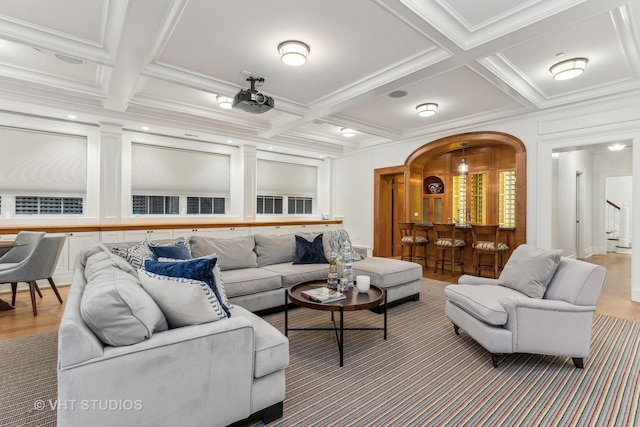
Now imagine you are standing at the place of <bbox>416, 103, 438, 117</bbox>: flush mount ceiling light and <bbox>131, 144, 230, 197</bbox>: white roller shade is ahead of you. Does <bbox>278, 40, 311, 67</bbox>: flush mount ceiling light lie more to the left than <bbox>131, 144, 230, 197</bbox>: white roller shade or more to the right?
left

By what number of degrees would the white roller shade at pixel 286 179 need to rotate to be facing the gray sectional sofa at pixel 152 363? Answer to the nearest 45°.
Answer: approximately 45° to its right

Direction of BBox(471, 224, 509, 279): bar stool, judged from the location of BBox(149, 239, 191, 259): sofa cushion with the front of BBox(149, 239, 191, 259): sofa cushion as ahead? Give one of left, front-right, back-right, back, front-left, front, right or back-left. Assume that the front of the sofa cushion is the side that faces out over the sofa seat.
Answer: left

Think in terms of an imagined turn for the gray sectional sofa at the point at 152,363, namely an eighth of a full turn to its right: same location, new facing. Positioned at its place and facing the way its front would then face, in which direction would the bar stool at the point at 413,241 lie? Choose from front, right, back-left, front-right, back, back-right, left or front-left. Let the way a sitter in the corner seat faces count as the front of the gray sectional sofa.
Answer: back-left

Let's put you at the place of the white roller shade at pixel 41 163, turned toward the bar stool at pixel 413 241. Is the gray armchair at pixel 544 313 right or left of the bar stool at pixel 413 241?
right

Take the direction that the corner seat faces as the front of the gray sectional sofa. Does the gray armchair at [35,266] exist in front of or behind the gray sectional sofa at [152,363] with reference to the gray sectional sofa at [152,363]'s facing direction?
behind

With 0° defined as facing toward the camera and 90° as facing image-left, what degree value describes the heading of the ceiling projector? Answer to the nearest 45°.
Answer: approximately 315°
